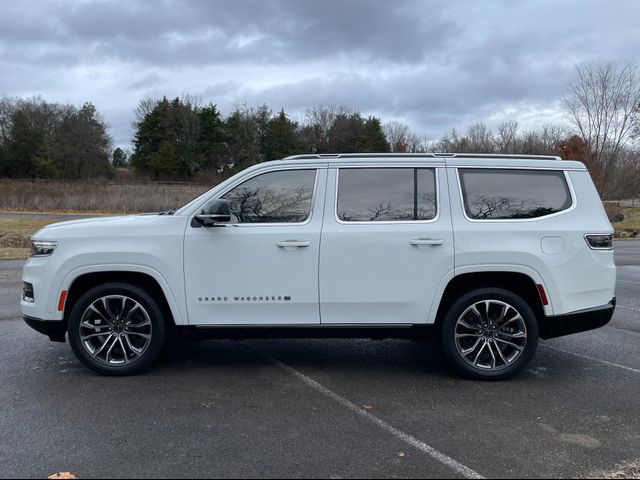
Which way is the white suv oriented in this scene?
to the viewer's left

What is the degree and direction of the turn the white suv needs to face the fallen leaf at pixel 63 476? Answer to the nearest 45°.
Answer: approximately 45° to its left
